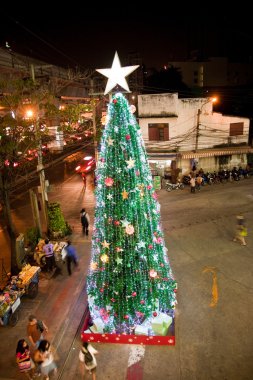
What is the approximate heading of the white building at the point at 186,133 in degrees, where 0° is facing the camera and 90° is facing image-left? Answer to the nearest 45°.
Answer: approximately 0°

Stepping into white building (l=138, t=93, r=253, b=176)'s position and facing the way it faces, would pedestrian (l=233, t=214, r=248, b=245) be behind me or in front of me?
in front

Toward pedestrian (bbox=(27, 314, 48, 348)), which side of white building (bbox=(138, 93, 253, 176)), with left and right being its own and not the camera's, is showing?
front

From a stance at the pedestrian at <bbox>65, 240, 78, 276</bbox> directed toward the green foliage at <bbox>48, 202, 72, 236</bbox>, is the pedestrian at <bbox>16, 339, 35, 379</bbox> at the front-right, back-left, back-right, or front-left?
back-left

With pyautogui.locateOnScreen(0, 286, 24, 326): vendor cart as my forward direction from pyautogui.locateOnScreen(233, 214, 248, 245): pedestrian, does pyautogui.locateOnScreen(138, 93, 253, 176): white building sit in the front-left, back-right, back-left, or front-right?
back-right

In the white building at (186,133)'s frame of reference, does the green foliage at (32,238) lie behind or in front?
in front

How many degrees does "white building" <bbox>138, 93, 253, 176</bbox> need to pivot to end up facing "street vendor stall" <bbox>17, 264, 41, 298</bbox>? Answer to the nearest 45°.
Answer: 0° — it already faces it

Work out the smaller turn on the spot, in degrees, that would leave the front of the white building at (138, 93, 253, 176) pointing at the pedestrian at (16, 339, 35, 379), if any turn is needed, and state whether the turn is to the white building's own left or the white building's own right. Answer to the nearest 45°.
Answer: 0° — it already faces them
